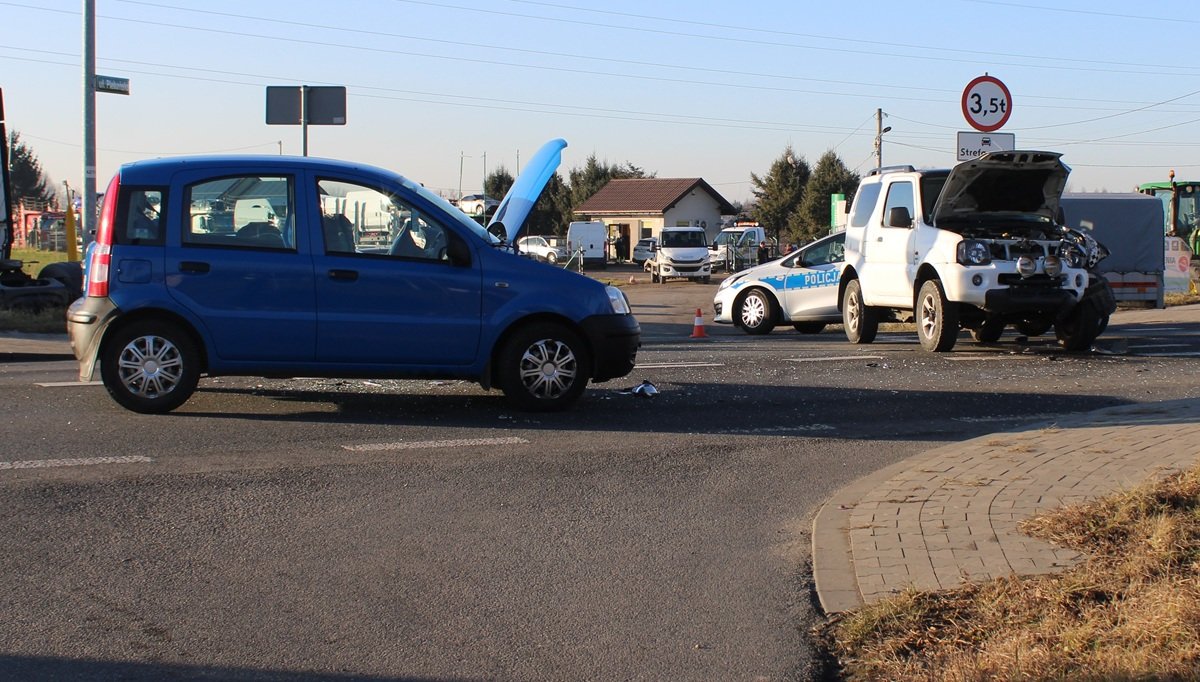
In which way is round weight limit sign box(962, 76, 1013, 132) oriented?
toward the camera

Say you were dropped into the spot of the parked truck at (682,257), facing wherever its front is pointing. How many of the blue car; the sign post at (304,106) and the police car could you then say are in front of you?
3

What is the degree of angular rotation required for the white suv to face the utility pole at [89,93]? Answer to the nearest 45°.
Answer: approximately 135° to its right

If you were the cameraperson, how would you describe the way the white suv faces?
facing the viewer and to the right of the viewer

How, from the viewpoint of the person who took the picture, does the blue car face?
facing to the right of the viewer

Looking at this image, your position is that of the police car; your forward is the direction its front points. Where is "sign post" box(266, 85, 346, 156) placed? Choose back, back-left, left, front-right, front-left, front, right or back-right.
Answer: front

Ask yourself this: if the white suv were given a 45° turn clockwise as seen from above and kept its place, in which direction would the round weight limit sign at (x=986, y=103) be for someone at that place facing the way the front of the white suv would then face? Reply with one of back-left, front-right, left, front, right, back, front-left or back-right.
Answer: back

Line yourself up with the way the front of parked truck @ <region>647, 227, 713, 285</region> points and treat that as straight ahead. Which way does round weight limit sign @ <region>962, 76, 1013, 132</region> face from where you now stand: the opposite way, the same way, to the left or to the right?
the same way

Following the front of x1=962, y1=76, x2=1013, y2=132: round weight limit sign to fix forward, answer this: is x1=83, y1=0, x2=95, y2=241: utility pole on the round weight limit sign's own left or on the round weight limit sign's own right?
on the round weight limit sign's own right

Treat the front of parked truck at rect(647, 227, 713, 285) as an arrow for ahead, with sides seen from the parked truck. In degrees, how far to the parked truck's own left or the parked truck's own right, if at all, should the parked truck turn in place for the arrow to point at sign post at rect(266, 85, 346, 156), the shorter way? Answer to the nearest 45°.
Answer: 0° — it already faces it

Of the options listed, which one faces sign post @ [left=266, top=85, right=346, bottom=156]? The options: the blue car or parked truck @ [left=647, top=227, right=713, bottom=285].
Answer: the parked truck

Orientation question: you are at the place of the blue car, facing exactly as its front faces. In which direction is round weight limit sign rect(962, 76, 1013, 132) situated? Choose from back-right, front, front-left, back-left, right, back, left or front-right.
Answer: front-left

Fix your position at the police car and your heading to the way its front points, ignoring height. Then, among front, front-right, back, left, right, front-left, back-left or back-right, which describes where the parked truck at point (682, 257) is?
right

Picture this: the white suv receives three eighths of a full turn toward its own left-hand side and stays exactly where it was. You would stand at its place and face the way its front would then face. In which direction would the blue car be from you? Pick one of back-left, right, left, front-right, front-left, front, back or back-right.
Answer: back-left

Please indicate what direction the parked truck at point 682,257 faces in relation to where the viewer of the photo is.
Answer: facing the viewer

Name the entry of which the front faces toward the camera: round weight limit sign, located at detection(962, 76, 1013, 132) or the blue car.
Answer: the round weight limit sign

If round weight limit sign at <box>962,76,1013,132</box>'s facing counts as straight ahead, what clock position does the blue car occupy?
The blue car is roughly at 1 o'clock from the round weight limit sign.

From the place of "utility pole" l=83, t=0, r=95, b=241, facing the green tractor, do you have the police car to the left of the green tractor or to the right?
right

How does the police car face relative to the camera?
to the viewer's left
